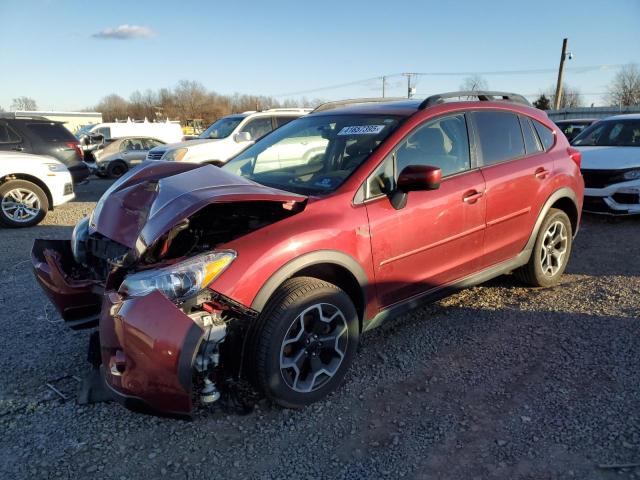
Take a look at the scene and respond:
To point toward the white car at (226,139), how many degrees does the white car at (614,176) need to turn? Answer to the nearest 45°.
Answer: approximately 45° to its right

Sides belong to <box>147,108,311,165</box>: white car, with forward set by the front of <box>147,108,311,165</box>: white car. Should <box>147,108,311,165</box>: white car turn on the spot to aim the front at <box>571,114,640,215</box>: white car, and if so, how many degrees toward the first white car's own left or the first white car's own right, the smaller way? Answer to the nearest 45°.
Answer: approximately 90° to the first white car's own left

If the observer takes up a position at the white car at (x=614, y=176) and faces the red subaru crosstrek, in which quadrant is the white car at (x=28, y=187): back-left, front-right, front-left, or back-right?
front-right

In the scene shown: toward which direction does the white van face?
to the viewer's left

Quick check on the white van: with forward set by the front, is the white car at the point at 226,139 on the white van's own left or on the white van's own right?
on the white van's own left

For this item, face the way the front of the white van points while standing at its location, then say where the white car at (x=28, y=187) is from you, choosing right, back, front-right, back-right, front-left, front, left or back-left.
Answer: left

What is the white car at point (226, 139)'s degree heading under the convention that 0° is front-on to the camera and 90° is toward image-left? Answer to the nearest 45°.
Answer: approximately 45°
